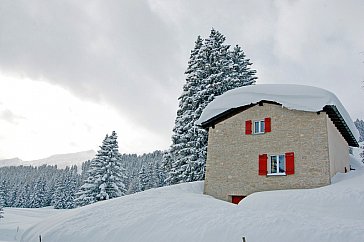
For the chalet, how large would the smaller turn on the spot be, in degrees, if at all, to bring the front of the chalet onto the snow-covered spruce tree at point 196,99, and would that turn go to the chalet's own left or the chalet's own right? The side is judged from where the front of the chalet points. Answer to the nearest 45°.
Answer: approximately 135° to the chalet's own right

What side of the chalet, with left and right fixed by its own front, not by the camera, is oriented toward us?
front

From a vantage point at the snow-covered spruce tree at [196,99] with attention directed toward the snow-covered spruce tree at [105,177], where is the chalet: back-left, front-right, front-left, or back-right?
back-left
